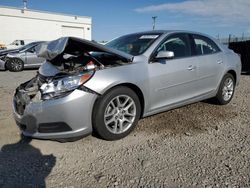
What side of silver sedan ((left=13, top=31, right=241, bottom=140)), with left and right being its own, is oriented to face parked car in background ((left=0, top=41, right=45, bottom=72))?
right

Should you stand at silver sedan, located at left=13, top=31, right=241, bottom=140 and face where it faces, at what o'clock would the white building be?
The white building is roughly at 4 o'clock from the silver sedan.

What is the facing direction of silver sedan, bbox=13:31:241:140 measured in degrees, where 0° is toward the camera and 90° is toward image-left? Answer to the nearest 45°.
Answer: approximately 45°
